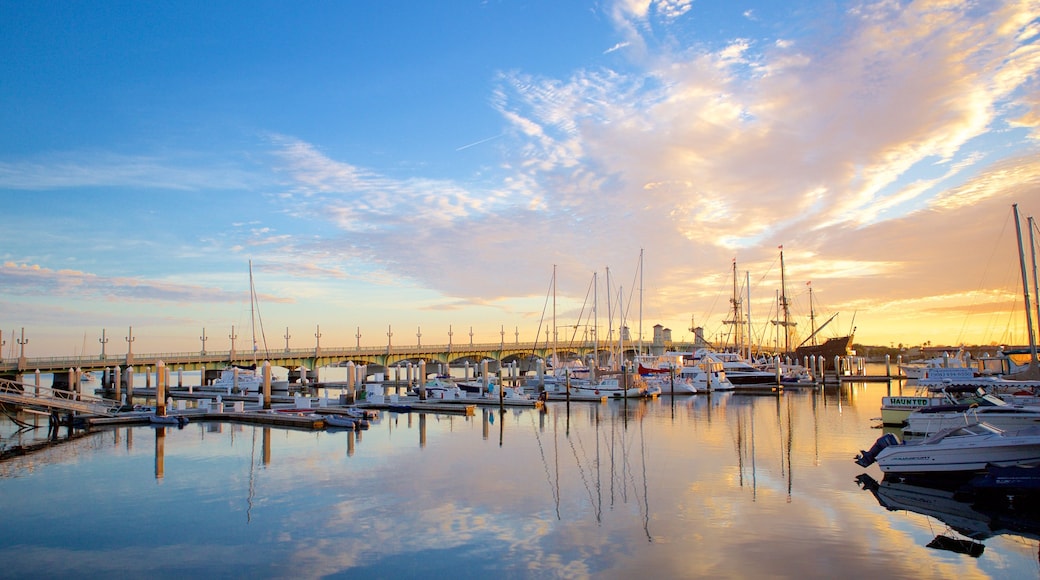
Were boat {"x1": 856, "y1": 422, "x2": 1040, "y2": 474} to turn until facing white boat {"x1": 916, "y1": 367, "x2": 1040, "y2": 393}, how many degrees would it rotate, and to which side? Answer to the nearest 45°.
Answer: approximately 90° to its left

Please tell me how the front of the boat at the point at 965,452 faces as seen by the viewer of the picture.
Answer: facing to the right of the viewer

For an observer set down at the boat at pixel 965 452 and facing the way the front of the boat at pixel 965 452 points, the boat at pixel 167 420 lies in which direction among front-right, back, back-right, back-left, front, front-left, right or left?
back

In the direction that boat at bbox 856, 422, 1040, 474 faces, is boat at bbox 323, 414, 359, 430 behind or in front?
behind

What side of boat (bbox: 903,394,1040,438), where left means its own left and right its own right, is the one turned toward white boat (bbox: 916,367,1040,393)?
left

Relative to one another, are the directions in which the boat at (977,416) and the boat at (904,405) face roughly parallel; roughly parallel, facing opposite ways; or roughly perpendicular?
roughly parallel
